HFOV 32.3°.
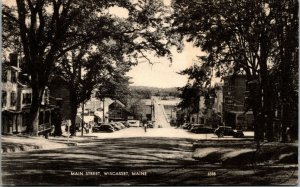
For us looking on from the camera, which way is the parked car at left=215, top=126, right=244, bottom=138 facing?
facing to the right of the viewer

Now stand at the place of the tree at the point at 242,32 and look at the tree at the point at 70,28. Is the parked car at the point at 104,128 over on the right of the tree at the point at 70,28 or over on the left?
right

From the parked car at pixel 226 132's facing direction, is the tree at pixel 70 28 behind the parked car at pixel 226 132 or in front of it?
behind

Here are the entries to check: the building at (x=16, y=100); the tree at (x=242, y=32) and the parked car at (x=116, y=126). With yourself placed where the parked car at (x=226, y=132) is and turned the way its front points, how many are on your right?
1

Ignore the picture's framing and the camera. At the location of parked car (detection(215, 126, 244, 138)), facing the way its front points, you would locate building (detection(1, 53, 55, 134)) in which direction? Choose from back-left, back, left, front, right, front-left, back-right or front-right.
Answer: back-left

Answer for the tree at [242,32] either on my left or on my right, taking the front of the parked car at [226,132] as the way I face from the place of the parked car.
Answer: on my right
